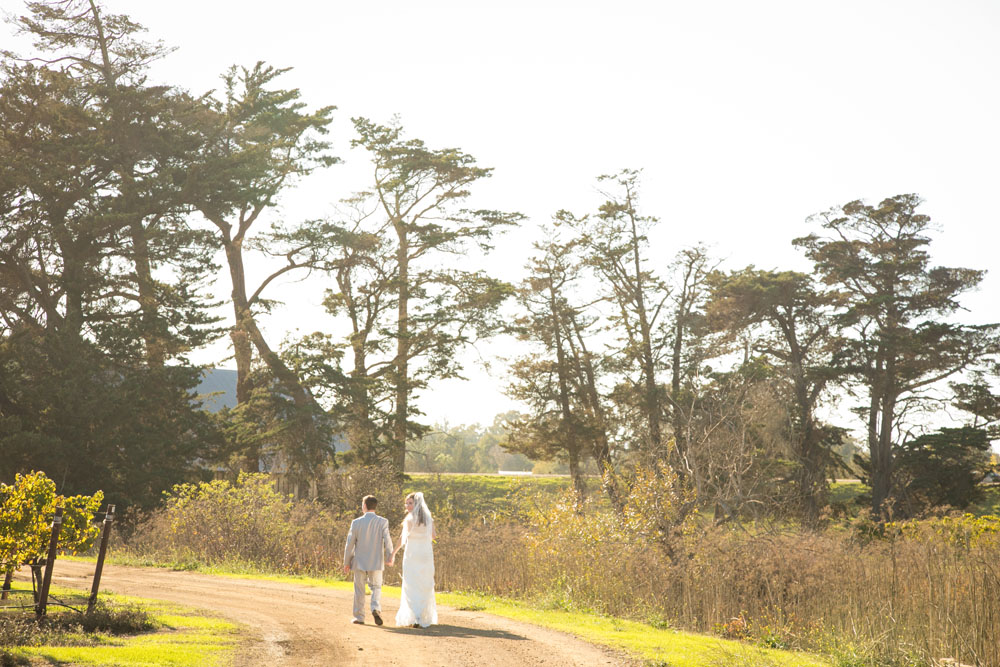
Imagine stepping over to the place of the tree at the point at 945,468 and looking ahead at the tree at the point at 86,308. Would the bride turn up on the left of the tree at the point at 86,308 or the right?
left

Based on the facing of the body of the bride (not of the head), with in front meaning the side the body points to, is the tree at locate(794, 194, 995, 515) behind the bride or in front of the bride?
in front

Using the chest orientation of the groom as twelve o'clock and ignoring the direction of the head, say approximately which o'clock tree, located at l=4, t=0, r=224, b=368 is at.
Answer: The tree is roughly at 11 o'clock from the groom.

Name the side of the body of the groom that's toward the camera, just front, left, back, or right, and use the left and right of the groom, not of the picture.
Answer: back

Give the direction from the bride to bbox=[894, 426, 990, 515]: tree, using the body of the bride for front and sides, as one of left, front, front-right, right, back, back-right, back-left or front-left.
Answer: front-right

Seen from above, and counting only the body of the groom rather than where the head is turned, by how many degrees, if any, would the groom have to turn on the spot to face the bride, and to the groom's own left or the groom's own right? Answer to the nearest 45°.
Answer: approximately 135° to the groom's own right

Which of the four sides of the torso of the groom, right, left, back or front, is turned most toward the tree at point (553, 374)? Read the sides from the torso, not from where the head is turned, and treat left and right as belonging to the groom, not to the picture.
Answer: front

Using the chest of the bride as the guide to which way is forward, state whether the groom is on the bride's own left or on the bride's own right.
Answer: on the bride's own left

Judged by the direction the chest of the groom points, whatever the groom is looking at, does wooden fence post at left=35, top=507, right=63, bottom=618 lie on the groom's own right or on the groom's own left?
on the groom's own left

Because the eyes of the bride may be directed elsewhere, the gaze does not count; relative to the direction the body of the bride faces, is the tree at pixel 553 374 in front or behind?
in front

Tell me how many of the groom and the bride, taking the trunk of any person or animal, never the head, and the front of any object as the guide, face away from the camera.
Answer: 2

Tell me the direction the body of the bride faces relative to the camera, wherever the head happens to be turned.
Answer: away from the camera

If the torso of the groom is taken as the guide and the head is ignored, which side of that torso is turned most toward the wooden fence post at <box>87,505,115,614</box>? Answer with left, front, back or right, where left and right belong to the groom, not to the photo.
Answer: left

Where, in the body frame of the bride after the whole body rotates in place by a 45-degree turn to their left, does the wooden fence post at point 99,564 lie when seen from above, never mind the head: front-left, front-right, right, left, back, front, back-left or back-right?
front-left
